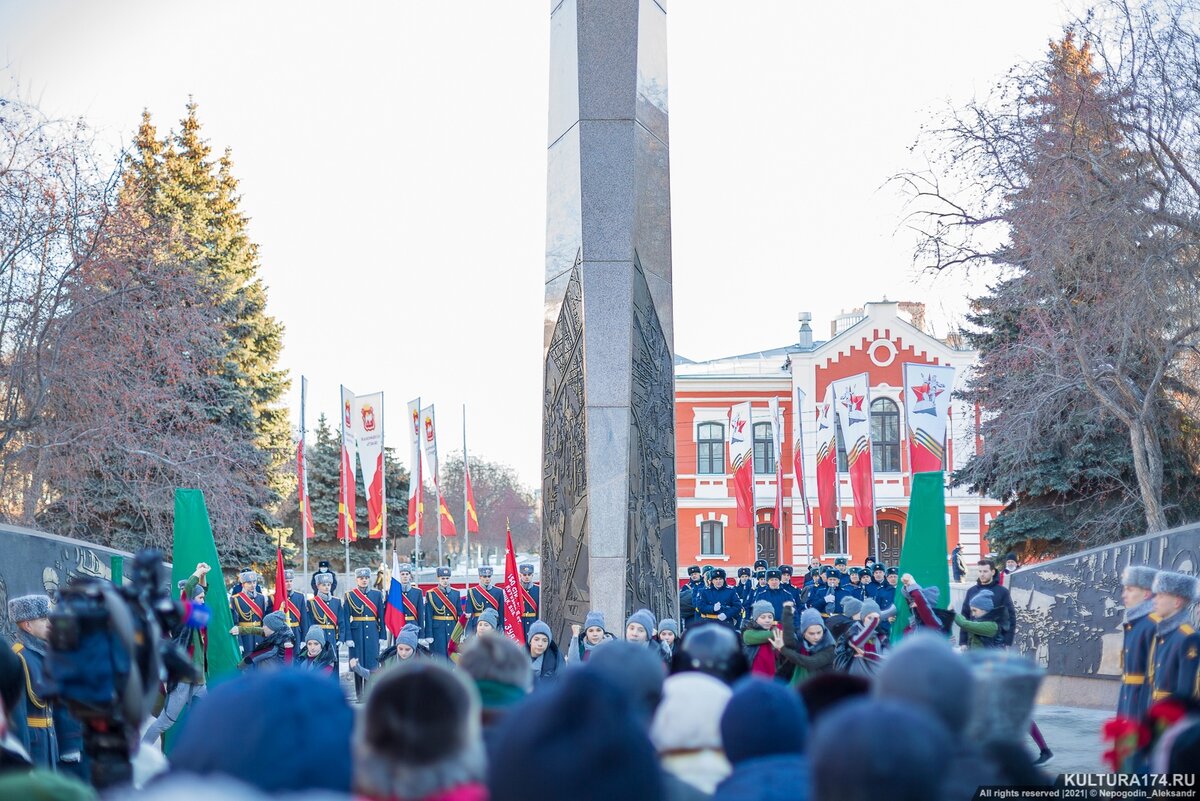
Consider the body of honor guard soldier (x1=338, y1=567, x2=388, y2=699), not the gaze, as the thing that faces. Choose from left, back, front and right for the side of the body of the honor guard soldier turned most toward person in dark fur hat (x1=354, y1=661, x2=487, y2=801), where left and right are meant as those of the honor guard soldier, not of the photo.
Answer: front

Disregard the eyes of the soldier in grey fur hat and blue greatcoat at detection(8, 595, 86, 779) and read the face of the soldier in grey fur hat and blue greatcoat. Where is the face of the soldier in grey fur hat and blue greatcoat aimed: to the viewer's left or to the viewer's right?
to the viewer's right

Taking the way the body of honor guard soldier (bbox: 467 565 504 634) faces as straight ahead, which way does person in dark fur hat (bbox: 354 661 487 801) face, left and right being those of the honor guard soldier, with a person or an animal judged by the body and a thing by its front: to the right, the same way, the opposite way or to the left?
the opposite way

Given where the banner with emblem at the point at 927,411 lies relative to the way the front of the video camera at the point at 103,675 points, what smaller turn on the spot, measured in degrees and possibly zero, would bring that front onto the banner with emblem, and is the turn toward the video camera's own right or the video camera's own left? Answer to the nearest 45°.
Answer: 0° — it already faces it

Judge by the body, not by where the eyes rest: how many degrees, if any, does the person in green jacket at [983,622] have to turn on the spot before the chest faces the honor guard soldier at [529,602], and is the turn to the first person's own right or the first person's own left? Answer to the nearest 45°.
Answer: approximately 45° to the first person's own right

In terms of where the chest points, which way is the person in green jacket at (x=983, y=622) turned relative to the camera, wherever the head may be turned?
to the viewer's left

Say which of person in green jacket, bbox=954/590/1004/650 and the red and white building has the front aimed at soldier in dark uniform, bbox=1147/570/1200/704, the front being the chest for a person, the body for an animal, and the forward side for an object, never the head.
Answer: the red and white building

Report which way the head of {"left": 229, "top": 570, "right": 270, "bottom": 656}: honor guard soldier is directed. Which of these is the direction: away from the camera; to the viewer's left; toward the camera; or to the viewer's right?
toward the camera

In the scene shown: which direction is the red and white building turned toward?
toward the camera

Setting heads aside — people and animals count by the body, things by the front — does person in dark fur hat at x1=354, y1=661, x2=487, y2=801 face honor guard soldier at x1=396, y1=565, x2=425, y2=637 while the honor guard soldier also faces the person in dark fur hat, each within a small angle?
yes

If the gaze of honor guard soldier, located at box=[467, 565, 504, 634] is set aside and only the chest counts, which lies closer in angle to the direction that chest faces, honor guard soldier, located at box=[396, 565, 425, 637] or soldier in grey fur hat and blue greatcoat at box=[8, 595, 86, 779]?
the soldier in grey fur hat and blue greatcoat

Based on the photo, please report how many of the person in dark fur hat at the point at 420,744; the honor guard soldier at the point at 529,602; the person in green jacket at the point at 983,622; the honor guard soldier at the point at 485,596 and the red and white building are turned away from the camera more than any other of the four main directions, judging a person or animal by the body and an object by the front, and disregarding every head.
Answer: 1

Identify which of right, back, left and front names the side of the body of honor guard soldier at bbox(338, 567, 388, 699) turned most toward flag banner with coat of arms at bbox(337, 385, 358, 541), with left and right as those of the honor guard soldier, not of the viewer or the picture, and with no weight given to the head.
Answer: back

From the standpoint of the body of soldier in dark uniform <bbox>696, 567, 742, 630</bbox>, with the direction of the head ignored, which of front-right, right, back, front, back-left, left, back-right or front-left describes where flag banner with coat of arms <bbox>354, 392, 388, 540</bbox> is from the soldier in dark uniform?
back-right

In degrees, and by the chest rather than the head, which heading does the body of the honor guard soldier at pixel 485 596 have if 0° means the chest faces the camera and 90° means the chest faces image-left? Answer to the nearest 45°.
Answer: approximately 0°

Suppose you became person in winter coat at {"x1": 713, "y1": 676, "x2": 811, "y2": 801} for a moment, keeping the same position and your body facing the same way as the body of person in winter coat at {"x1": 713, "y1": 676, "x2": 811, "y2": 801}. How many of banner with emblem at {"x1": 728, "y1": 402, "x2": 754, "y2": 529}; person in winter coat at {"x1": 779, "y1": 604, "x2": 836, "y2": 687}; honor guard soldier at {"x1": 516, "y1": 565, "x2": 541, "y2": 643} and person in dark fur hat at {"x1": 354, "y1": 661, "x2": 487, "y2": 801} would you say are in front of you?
3

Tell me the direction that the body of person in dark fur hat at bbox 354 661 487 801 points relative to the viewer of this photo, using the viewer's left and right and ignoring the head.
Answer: facing away from the viewer

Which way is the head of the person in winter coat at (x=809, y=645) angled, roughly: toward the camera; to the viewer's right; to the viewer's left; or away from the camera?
toward the camera

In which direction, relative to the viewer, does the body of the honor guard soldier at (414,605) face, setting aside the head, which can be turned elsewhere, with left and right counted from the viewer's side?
facing the viewer

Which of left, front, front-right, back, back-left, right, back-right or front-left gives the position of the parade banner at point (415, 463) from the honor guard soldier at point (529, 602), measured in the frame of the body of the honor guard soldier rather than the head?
back

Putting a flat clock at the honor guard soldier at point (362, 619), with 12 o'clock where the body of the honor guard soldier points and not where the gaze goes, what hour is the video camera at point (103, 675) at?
The video camera is roughly at 12 o'clock from the honor guard soldier.
